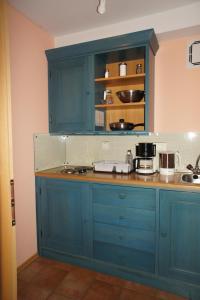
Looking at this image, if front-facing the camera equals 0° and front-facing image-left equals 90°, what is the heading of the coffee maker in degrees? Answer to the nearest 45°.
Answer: approximately 45°

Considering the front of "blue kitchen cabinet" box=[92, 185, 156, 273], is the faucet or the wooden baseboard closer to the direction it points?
the wooden baseboard

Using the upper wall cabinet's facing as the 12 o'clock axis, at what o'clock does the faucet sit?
The faucet is roughly at 8 o'clock from the upper wall cabinet.

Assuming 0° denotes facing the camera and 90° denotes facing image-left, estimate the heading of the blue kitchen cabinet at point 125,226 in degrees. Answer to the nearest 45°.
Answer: approximately 45°

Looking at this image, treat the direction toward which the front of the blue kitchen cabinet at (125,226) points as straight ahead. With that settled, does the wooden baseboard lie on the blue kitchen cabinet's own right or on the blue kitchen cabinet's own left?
on the blue kitchen cabinet's own right
